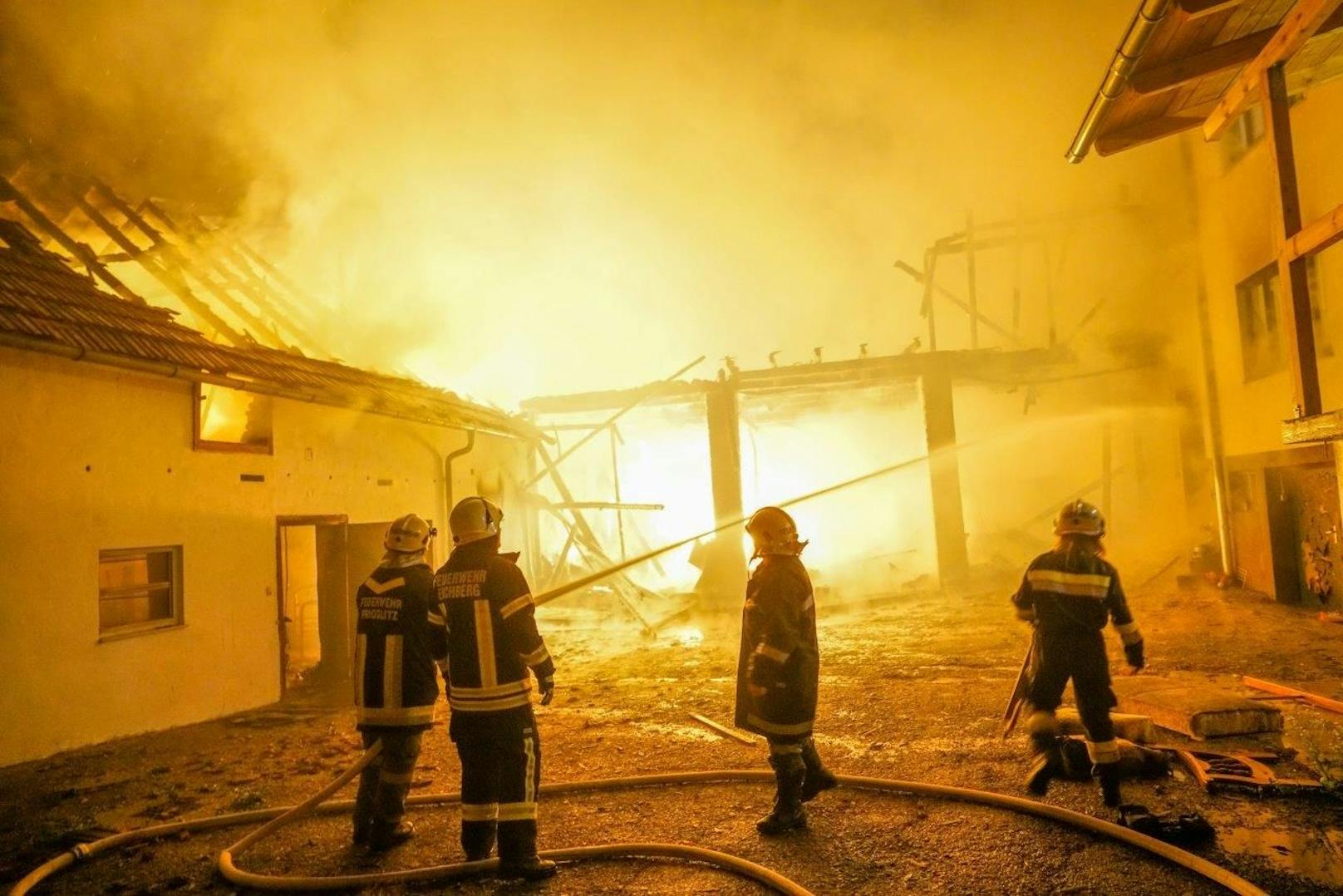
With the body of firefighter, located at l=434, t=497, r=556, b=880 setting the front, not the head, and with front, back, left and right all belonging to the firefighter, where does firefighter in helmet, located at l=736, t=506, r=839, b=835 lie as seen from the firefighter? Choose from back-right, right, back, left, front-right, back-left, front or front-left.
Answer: front-right

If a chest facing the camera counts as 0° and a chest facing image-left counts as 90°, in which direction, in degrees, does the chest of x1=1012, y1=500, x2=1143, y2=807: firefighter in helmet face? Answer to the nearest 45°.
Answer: approximately 180°

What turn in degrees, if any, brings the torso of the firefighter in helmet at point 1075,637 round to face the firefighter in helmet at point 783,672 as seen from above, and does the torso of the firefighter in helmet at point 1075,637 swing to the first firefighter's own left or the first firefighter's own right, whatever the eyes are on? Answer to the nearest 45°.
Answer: approximately 135° to the first firefighter's own left

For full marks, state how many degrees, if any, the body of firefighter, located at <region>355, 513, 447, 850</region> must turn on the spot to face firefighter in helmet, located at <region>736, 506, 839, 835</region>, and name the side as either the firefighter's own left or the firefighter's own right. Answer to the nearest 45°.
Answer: approximately 45° to the firefighter's own right

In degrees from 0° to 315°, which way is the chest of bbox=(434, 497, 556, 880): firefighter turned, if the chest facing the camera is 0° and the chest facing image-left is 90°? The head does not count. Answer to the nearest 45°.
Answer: approximately 225°

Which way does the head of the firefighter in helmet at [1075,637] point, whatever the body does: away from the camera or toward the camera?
away from the camera

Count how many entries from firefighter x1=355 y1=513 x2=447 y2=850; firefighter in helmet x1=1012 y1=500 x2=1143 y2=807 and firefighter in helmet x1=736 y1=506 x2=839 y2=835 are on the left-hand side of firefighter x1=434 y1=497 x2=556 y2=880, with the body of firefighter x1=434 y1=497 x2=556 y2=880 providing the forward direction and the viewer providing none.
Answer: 1
